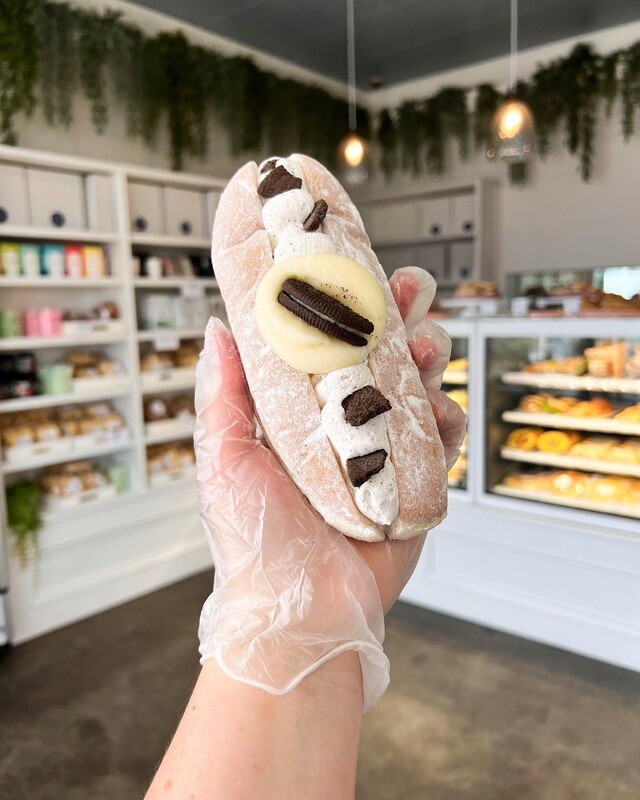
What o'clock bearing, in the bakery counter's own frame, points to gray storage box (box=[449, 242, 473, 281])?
The gray storage box is roughly at 4 o'clock from the bakery counter.

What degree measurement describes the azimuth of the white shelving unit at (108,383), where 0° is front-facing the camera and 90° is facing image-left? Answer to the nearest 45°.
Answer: approximately 315°

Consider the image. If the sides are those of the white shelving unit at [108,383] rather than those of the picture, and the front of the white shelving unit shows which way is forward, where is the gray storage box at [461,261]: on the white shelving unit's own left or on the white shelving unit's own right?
on the white shelving unit's own left

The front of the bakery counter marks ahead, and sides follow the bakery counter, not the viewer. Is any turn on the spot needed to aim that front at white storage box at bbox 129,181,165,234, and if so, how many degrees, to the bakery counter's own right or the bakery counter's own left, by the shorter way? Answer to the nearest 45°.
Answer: approximately 45° to the bakery counter's own right

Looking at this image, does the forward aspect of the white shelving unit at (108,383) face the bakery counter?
yes

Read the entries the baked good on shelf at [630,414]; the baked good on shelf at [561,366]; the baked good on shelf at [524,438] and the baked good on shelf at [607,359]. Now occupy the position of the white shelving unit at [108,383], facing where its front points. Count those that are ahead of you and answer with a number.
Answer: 4

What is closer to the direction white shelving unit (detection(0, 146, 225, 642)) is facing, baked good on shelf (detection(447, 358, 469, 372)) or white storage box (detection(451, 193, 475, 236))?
the baked good on shelf

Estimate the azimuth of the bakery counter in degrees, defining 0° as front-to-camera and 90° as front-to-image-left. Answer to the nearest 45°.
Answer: approximately 45°

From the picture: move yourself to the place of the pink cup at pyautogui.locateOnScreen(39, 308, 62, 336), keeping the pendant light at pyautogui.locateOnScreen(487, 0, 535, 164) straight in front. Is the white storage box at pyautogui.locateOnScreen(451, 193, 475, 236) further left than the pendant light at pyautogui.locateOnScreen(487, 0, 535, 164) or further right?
left

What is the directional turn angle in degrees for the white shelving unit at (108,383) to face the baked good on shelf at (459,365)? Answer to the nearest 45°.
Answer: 0° — it already faces it
